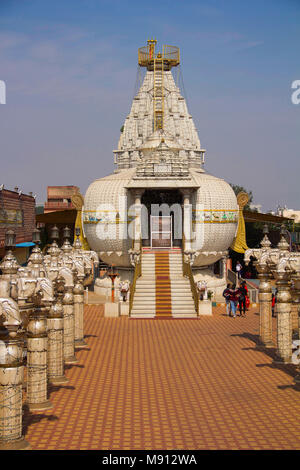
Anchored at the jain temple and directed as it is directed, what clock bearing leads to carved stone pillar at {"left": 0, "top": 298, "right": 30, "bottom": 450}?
The carved stone pillar is roughly at 12 o'clock from the jain temple.

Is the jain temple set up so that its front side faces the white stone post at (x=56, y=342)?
yes

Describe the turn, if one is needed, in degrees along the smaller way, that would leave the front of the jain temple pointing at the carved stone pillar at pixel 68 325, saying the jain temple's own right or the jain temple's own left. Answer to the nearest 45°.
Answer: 0° — it already faces it

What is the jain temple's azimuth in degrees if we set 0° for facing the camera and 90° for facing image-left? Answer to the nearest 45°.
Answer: approximately 0°

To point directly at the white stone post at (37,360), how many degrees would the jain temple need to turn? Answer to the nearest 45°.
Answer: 0° — it already faces it

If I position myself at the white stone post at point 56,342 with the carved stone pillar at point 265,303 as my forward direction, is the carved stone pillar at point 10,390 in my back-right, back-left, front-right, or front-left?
back-right
